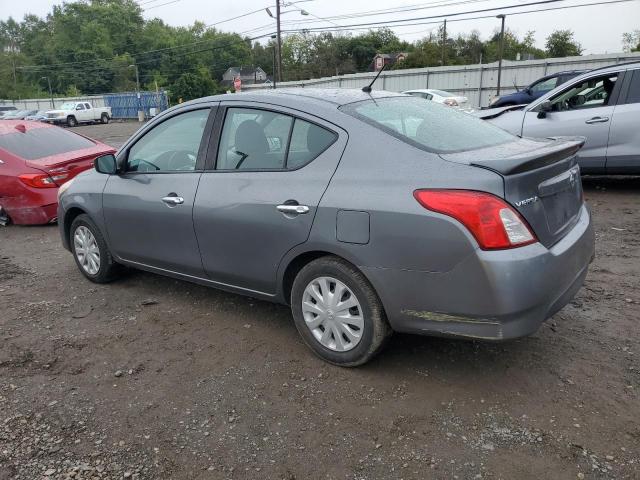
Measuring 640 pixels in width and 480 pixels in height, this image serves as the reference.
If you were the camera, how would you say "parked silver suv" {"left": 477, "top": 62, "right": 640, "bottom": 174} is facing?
facing to the left of the viewer

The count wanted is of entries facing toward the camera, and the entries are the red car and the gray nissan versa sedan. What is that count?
0

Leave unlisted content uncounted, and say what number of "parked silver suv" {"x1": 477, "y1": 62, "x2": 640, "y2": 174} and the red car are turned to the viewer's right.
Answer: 0

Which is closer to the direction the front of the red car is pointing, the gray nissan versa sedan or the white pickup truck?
the white pickup truck

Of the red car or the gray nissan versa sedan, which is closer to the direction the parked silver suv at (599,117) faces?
the red car

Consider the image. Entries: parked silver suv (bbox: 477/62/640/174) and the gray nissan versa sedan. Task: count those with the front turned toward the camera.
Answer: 0

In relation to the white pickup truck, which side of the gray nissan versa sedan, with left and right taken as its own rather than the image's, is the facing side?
front

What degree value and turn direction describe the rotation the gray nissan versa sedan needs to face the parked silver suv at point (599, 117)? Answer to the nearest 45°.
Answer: approximately 90° to its right

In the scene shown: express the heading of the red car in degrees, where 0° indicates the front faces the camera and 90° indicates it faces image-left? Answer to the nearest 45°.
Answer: approximately 135°

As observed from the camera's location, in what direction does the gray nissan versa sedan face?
facing away from the viewer and to the left of the viewer

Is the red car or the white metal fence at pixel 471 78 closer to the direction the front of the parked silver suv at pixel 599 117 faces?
the red car

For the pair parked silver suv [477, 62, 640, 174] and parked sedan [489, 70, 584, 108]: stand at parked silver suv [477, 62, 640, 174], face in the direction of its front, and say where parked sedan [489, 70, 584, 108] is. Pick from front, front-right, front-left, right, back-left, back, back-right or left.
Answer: right

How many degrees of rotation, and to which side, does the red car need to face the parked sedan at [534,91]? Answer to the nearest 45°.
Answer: approximately 135° to its right
